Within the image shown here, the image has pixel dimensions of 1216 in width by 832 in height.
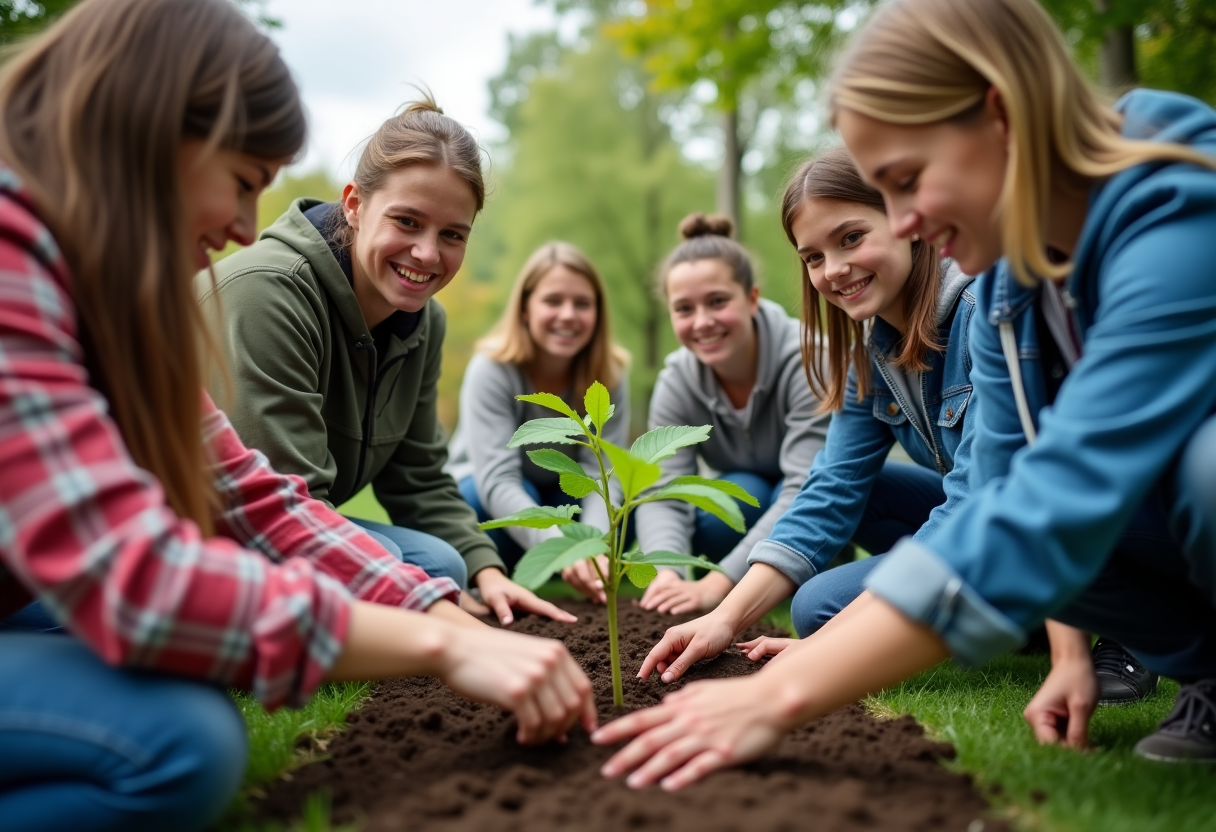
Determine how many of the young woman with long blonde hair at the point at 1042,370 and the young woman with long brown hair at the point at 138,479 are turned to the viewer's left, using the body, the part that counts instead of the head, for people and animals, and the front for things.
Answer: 1

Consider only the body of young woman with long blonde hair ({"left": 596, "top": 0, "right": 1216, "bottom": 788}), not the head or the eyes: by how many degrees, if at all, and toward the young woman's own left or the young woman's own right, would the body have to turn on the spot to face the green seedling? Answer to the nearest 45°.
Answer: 0° — they already face it

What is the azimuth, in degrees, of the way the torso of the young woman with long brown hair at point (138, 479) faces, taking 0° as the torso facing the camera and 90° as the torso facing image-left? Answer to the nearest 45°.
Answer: approximately 270°

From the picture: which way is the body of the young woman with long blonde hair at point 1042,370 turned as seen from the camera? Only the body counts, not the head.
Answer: to the viewer's left

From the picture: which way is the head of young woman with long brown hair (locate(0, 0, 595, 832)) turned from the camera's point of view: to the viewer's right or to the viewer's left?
to the viewer's right

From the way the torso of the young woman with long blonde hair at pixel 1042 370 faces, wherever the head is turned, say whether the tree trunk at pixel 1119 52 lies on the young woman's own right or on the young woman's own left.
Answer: on the young woman's own right
